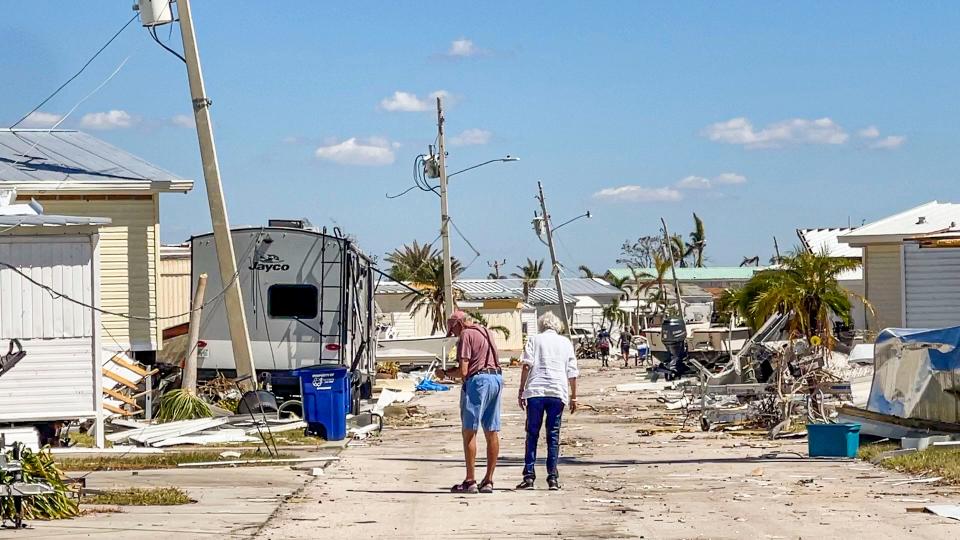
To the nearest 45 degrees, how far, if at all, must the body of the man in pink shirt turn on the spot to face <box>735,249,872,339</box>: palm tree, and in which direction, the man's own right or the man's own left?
approximately 90° to the man's own right

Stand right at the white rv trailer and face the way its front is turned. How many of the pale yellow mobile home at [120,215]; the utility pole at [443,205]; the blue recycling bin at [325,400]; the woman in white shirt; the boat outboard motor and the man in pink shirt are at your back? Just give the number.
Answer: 3

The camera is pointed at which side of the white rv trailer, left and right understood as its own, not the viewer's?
back

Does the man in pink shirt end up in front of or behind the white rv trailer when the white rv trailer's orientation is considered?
behind

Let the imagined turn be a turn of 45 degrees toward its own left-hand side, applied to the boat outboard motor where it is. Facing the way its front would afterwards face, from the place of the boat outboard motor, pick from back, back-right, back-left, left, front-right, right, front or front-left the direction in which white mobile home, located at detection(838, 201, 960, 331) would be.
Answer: back-right

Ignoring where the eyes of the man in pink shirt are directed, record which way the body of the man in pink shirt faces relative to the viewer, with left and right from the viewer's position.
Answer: facing away from the viewer and to the left of the viewer

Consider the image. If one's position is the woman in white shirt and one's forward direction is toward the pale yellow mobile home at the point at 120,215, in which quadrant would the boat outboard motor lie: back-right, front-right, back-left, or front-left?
front-right

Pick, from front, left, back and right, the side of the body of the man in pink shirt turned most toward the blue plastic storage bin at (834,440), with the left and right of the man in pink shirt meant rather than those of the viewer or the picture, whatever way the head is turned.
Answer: right

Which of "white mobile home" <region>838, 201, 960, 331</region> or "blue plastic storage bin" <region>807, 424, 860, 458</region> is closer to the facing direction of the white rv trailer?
the white mobile home

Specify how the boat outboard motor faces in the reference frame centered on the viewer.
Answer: facing away from the viewer and to the right of the viewer

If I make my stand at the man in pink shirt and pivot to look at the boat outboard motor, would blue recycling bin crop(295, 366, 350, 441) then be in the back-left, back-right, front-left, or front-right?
front-left
